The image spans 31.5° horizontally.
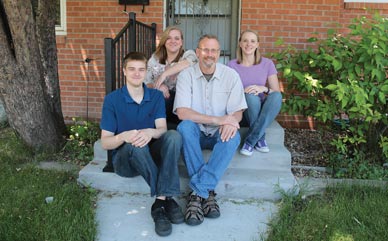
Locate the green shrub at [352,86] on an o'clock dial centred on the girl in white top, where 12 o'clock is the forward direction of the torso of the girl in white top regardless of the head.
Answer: The green shrub is roughly at 9 o'clock from the girl in white top.

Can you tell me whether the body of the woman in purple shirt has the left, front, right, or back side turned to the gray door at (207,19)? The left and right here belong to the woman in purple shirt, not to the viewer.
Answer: back

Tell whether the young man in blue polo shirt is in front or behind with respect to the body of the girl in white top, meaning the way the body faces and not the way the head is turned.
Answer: in front

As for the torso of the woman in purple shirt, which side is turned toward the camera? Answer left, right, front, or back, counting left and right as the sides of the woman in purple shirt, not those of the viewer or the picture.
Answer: front

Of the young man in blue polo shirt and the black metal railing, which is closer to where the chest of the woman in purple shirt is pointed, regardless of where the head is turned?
the young man in blue polo shirt

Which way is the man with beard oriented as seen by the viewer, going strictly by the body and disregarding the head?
toward the camera

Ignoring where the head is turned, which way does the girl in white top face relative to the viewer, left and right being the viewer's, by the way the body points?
facing the viewer

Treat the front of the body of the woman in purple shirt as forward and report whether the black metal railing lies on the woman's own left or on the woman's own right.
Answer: on the woman's own right

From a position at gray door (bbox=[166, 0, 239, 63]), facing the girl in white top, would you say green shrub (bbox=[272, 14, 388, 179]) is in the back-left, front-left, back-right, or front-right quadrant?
front-left

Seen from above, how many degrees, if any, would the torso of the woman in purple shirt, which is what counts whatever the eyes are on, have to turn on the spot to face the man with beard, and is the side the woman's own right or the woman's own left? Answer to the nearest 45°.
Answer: approximately 45° to the woman's own right

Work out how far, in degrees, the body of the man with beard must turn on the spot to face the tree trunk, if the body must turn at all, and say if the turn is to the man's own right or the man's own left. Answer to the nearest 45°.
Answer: approximately 135° to the man's own right

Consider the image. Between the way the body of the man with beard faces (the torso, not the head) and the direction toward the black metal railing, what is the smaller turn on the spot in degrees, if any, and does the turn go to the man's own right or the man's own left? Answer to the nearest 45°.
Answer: approximately 135° to the man's own right
